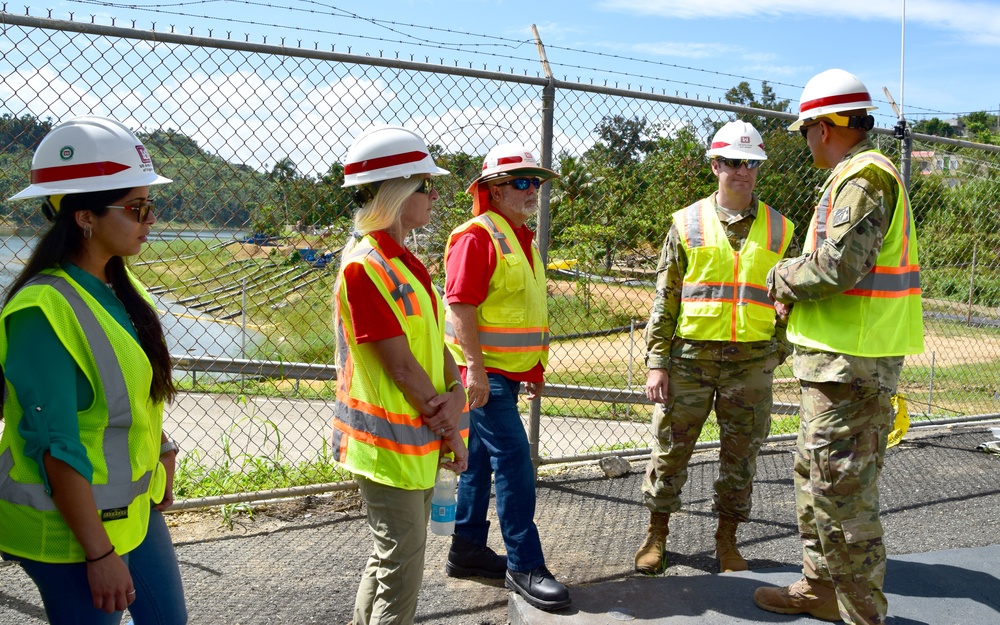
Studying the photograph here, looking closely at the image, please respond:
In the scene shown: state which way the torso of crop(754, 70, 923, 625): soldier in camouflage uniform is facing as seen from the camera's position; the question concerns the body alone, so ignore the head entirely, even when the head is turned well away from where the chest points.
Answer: to the viewer's left

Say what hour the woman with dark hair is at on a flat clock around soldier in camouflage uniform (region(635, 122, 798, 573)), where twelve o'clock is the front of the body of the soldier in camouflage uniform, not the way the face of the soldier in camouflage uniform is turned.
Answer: The woman with dark hair is roughly at 1 o'clock from the soldier in camouflage uniform.

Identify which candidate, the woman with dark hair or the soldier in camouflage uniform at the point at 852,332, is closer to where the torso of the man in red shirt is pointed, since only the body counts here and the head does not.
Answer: the soldier in camouflage uniform

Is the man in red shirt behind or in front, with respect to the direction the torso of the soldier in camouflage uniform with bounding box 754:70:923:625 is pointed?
in front

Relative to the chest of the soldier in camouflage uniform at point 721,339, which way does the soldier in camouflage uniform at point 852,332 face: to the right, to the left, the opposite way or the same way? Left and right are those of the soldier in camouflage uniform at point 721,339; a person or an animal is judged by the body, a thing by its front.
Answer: to the right

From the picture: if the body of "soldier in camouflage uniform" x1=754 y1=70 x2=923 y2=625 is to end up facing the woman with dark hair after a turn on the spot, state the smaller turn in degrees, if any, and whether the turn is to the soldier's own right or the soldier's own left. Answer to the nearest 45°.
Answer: approximately 45° to the soldier's own left

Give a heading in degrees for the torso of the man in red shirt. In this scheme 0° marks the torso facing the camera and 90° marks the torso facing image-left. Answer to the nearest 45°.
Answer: approximately 315°

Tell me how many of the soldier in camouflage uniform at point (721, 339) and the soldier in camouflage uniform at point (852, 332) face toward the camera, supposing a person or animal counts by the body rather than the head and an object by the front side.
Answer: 1

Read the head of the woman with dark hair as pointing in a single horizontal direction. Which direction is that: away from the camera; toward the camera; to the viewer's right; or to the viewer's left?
to the viewer's right

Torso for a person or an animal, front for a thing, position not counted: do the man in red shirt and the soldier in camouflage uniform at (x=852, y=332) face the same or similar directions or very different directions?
very different directions
